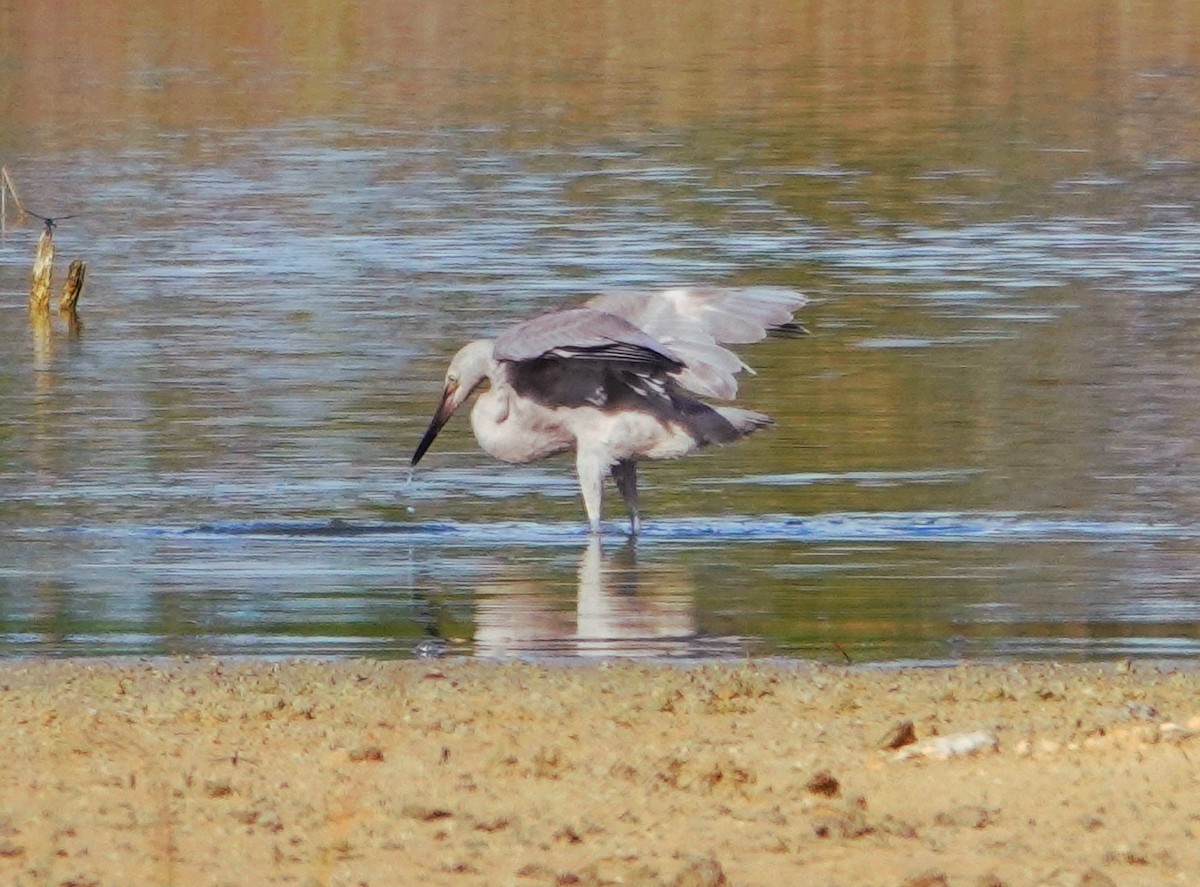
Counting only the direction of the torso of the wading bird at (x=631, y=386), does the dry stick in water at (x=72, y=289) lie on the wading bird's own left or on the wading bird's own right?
on the wading bird's own right

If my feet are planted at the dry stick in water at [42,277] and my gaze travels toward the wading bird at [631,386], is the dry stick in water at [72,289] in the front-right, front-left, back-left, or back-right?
front-left

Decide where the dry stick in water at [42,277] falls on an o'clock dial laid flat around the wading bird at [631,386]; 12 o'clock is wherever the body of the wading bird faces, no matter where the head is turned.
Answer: The dry stick in water is roughly at 2 o'clock from the wading bird.

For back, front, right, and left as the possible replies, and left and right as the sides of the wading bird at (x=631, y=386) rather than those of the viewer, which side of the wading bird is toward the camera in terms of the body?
left

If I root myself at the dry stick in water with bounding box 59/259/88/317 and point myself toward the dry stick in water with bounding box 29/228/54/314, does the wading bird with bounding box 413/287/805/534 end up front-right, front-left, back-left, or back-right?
back-left
